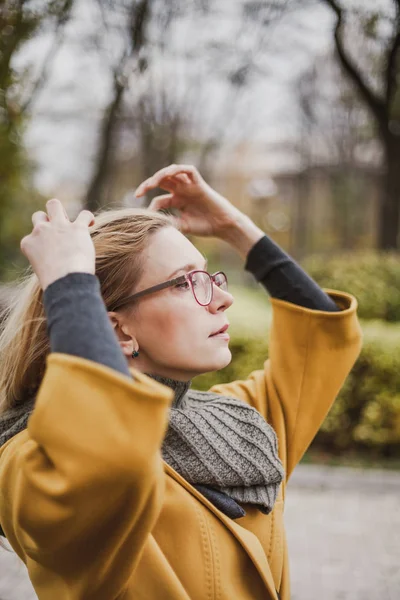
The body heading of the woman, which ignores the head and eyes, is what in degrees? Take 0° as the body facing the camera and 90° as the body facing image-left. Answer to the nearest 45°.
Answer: approximately 315°

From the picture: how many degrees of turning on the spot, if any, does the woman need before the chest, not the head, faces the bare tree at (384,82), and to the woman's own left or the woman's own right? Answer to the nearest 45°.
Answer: approximately 135° to the woman's own left

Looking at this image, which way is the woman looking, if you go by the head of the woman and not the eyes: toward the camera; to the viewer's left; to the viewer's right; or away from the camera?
to the viewer's right
